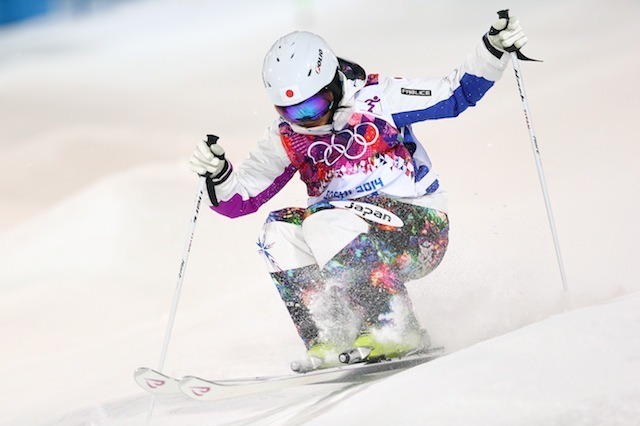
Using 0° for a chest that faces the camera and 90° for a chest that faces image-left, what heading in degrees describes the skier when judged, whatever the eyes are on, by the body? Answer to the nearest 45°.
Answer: approximately 45°

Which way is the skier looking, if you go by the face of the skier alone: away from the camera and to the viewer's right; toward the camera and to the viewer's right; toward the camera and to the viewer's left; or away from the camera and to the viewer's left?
toward the camera and to the viewer's left
